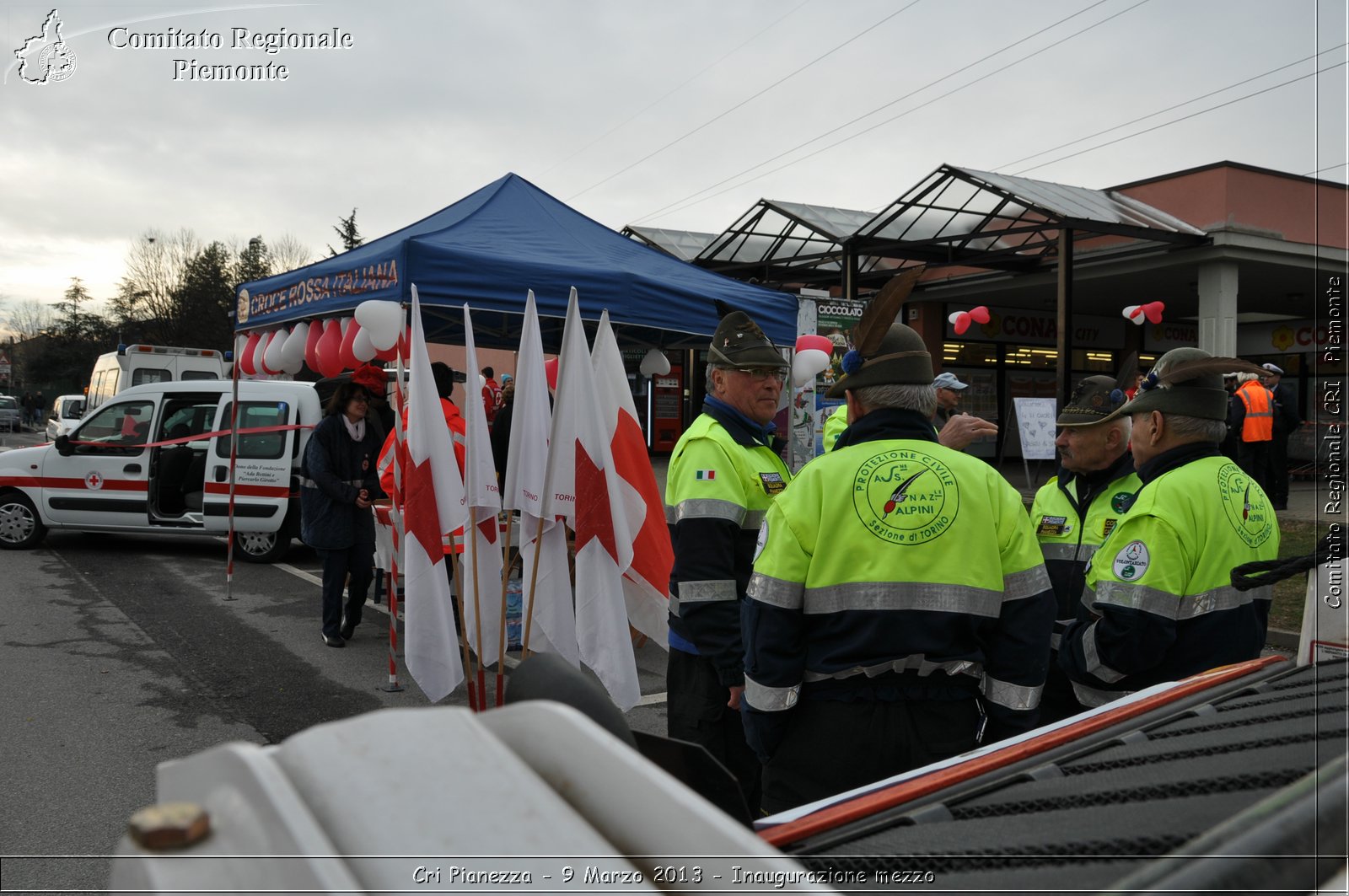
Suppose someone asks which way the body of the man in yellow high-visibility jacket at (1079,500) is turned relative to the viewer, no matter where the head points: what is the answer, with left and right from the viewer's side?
facing the viewer and to the left of the viewer

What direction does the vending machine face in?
toward the camera

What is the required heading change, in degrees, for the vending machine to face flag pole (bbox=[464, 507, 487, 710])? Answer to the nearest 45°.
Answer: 0° — it already faces it

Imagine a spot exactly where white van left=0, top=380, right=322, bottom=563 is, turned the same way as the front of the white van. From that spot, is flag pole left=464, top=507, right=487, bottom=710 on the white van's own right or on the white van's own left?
on the white van's own left

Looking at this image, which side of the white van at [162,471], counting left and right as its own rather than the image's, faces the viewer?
left

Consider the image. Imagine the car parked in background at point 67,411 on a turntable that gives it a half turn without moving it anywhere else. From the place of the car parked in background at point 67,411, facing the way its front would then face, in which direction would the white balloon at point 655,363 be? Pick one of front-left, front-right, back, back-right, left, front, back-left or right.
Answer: back-right

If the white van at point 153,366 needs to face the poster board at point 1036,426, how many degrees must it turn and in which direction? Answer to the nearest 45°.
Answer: approximately 180°

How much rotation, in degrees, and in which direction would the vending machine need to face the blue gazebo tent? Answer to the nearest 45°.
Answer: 0° — it already faces it

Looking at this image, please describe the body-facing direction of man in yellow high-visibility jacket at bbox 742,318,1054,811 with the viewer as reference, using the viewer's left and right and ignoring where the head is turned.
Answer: facing away from the viewer

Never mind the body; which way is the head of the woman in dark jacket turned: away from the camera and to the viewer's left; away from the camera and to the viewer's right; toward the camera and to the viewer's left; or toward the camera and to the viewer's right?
toward the camera and to the viewer's right

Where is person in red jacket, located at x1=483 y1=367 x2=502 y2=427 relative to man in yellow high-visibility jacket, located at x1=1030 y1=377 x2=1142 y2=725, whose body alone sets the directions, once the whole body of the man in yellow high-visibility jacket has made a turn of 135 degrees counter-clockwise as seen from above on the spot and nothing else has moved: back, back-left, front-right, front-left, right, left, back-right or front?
back-left
